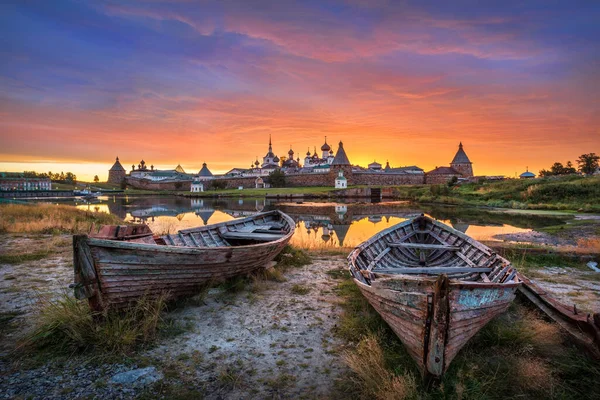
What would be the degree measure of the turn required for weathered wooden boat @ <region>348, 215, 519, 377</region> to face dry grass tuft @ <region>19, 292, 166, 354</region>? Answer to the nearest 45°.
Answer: approximately 90° to its right

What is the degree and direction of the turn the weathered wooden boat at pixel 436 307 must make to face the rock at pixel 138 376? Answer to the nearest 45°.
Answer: approximately 90° to its right

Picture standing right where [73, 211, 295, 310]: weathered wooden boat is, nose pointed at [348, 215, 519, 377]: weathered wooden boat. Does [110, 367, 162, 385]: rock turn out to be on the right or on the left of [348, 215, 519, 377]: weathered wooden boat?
right

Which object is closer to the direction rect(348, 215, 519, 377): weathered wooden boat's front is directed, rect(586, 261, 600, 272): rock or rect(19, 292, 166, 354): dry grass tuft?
the dry grass tuft

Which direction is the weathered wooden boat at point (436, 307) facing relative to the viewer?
toward the camera

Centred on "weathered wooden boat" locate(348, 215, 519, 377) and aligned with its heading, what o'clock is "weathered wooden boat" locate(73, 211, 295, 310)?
"weathered wooden boat" locate(73, 211, 295, 310) is roughly at 3 o'clock from "weathered wooden boat" locate(348, 215, 519, 377).
